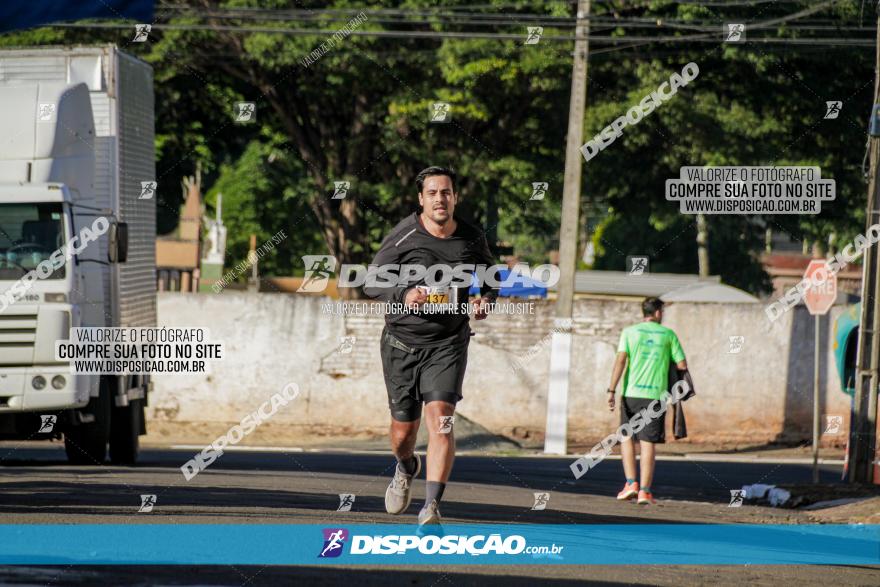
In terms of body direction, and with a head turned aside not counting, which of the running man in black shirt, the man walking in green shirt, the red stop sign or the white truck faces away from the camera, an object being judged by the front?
the man walking in green shirt

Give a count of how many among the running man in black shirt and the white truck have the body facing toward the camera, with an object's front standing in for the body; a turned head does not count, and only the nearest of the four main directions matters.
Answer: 2

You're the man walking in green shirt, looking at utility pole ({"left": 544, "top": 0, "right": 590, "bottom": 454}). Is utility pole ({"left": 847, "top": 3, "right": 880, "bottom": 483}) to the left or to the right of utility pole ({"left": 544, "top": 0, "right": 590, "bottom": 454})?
right

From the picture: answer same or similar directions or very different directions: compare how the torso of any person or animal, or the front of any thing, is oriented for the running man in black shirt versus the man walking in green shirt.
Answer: very different directions

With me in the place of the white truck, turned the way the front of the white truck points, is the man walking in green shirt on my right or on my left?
on my left

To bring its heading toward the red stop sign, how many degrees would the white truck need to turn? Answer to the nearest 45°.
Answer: approximately 90° to its left

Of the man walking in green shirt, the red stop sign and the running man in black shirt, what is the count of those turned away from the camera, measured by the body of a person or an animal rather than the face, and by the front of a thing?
1

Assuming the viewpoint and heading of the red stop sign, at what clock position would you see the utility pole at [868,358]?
The utility pole is roughly at 10 o'clock from the red stop sign.

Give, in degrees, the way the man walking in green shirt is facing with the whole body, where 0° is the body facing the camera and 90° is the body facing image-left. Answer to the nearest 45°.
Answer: approximately 180°

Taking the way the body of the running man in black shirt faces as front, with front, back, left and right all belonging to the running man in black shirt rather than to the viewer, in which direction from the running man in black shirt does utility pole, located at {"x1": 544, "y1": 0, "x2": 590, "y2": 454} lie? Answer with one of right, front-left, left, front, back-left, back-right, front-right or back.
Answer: back
